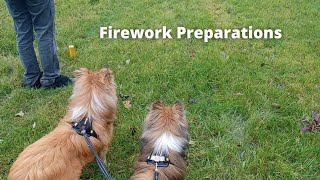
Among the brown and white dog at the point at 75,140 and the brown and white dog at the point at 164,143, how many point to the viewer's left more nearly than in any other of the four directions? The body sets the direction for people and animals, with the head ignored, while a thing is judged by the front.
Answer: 0

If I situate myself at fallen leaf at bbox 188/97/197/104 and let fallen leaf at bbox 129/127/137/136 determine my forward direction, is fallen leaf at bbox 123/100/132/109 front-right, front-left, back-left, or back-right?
front-right

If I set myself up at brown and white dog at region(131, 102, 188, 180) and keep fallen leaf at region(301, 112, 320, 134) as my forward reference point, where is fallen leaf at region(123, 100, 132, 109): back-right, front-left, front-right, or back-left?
front-left

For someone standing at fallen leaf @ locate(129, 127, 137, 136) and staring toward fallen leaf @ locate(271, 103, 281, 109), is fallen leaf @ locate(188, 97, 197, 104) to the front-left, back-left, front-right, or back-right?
front-left

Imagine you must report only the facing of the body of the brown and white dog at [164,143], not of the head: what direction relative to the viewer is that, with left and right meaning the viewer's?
facing away from the viewer

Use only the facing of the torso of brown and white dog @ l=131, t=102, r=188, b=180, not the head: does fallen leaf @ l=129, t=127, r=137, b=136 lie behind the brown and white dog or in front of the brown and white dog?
in front

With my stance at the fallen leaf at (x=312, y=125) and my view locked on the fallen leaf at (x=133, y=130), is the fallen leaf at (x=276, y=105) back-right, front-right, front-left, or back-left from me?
front-right

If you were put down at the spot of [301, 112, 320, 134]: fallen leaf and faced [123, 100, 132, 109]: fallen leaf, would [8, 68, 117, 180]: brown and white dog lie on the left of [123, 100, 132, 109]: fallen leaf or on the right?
left

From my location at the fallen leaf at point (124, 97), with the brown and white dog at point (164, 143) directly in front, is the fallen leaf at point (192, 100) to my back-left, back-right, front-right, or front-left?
front-left

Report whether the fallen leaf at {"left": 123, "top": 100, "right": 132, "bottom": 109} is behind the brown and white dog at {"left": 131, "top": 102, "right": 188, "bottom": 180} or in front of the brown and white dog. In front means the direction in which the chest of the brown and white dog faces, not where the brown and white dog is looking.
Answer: in front

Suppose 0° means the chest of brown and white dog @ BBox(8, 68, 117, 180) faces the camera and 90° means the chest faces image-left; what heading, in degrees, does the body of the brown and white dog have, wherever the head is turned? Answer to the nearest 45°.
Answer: approximately 225°

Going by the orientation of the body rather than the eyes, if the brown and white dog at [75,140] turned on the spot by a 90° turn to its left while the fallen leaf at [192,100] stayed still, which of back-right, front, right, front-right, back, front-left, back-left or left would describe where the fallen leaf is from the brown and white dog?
right
